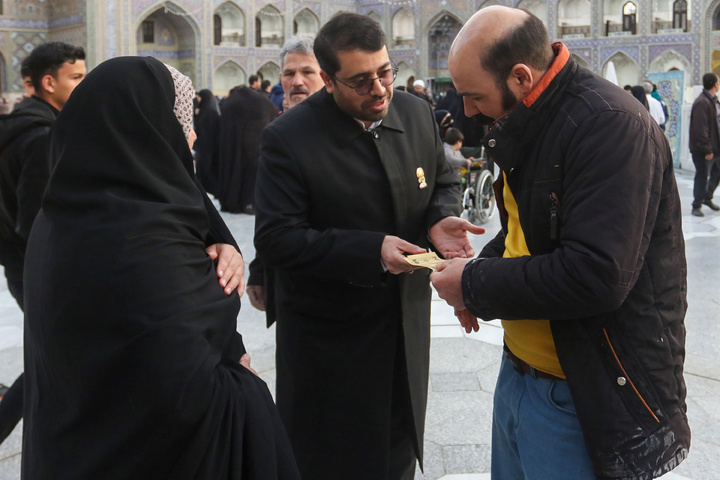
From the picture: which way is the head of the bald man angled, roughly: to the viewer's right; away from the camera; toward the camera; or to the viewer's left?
to the viewer's left

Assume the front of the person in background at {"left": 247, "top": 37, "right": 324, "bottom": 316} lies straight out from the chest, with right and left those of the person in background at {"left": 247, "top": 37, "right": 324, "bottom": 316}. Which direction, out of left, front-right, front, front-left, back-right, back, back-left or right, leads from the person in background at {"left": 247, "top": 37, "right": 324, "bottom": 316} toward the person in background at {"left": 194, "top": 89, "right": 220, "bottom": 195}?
back

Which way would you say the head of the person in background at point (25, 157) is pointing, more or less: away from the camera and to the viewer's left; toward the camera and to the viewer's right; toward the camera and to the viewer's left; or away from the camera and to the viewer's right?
toward the camera and to the viewer's right

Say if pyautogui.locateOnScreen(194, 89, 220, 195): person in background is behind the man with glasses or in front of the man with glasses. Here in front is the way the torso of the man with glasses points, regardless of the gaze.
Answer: behind

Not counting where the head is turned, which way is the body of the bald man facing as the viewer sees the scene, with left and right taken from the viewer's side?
facing to the left of the viewer
